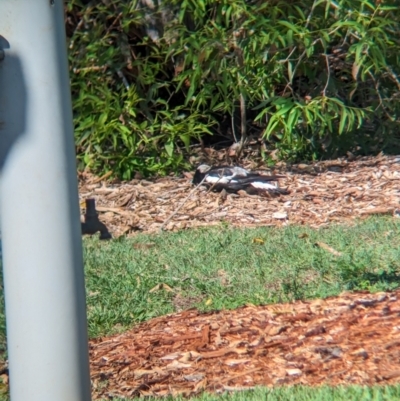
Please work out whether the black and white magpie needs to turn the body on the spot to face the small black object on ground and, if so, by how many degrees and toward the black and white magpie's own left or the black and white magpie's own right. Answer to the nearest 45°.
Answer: approximately 45° to the black and white magpie's own left

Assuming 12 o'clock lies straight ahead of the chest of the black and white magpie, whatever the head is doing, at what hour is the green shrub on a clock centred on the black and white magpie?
The green shrub is roughly at 3 o'clock from the black and white magpie.

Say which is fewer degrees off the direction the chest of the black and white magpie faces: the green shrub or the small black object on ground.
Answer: the small black object on ground

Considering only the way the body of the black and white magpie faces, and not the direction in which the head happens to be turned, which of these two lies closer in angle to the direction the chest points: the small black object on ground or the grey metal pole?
the small black object on ground

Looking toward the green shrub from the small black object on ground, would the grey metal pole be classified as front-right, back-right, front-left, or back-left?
back-right

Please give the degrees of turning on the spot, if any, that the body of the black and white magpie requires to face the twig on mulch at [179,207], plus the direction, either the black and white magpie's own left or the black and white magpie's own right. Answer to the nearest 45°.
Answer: approximately 45° to the black and white magpie's own left

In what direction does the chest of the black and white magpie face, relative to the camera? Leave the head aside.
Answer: to the viewer's left

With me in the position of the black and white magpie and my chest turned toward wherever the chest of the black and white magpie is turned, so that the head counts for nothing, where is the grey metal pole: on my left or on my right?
on my left

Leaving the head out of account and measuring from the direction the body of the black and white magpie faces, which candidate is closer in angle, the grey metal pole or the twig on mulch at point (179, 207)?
the twig on mulch
